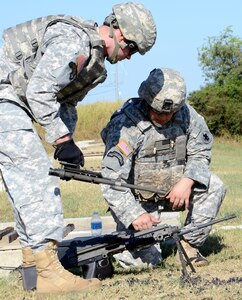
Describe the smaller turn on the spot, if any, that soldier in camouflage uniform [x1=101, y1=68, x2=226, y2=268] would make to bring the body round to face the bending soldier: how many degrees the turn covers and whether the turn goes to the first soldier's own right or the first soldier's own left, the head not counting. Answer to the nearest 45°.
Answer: approximately 45° to the first soldier's own right

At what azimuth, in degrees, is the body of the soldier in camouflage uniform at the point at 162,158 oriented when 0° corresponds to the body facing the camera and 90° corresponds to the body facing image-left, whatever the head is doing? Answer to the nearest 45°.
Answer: approximately 0°

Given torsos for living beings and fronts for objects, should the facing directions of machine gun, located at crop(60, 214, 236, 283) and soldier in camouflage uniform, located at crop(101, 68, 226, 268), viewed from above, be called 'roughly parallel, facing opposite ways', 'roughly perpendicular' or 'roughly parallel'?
roughly perpendicular

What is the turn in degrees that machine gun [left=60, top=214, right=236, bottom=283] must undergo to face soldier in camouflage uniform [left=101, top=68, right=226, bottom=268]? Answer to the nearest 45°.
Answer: approximately 45° to its left

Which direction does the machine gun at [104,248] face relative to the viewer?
to the viewer's right

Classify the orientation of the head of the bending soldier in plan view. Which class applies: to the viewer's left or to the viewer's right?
to the viewer's right

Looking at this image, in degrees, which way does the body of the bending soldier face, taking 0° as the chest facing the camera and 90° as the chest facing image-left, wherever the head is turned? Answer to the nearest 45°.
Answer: approximately 270°

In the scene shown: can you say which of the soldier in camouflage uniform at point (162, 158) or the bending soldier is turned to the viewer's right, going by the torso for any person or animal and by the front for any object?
the bending soldier
